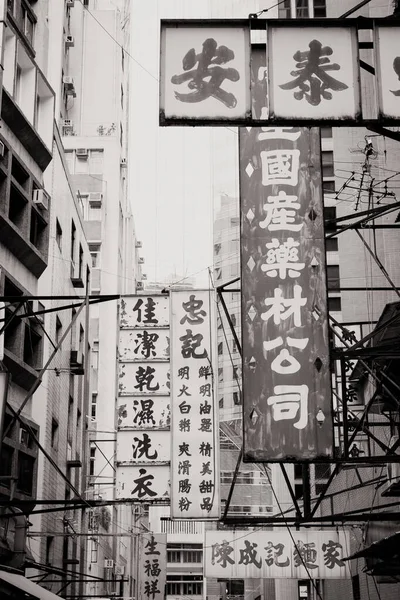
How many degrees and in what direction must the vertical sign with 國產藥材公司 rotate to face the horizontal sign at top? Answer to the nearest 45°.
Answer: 0° — it already faces it

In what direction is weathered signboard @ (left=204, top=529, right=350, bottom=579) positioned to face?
toward the camera

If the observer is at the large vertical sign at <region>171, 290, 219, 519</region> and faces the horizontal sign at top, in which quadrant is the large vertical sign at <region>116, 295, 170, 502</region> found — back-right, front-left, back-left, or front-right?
back-right

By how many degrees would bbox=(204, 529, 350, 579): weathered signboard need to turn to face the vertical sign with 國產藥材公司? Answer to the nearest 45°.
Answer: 0° — it already faces it

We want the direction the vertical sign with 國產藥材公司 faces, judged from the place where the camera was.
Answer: facing the viewer

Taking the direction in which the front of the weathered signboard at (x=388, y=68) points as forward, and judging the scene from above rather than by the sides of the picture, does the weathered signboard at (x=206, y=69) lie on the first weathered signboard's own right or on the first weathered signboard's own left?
on the first weathered signboard's own right

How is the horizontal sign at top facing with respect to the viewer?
toward the camera

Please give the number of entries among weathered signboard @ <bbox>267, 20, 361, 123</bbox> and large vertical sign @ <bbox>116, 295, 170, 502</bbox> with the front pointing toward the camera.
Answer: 2

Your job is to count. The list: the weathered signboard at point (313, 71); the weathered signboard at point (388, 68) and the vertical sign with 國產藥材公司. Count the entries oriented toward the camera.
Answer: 3

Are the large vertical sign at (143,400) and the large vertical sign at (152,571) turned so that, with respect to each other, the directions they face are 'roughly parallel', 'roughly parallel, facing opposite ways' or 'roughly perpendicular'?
roughly parallel

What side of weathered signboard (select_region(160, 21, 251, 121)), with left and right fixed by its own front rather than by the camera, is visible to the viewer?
front

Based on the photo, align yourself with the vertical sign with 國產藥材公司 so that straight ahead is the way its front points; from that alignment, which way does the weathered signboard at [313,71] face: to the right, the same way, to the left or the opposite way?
the same way
